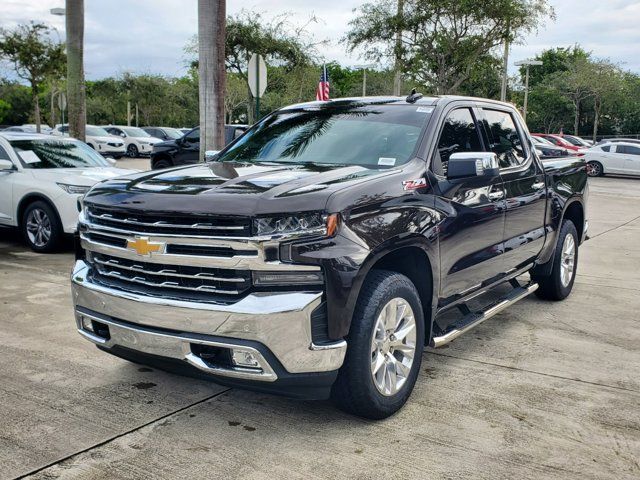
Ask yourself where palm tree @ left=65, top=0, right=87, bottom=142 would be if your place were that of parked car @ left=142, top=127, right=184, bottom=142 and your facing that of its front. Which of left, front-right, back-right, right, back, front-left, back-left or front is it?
front-right

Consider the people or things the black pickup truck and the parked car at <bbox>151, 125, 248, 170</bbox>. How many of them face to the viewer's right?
0

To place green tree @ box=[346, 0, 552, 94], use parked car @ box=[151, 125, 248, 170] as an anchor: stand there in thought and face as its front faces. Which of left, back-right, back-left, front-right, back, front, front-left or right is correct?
back

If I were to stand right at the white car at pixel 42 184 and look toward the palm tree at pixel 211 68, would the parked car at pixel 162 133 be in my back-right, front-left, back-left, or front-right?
front-left

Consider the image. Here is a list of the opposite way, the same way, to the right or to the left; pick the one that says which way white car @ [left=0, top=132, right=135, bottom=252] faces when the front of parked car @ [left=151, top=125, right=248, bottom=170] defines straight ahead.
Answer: to the left
